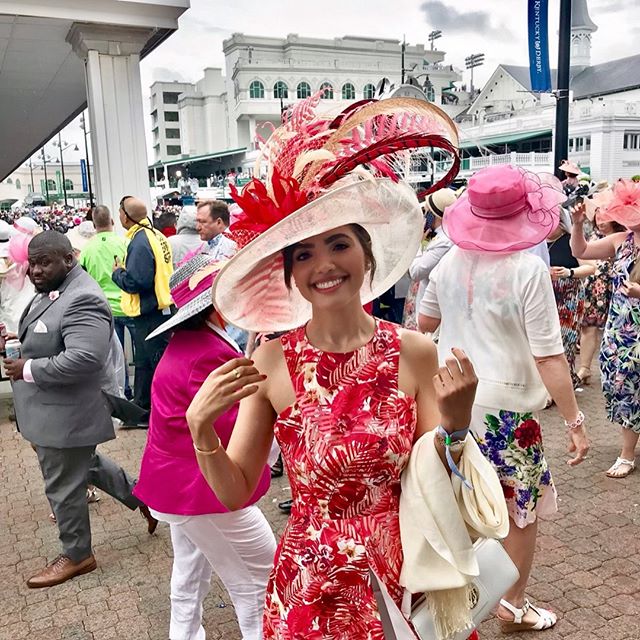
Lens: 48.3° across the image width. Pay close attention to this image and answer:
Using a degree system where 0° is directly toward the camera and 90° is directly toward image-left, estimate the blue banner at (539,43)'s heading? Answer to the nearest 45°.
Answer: approximately 0°

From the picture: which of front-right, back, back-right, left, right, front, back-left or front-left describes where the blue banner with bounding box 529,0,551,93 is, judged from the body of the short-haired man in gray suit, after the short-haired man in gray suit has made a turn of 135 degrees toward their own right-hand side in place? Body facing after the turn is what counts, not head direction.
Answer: front-right

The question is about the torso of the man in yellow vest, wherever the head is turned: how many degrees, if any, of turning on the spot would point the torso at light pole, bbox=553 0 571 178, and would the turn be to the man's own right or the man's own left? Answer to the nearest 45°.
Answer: approximately 135° to the man's own right

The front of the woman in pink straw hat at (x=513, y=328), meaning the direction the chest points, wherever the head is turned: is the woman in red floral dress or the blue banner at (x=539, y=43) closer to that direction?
the blue banner

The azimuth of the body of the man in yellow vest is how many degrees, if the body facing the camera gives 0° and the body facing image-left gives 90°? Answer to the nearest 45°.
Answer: approximately 135°

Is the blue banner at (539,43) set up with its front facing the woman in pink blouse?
yes

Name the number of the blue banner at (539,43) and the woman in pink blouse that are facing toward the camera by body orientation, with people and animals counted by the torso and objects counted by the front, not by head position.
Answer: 1

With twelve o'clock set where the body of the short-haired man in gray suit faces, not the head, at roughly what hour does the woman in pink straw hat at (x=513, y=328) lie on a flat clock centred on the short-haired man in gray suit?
The woman in pink straw hat is roughly at 9 o'clock from the short-haired man in gray suit.

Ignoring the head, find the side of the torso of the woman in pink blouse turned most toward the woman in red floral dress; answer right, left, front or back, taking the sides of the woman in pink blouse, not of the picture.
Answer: right

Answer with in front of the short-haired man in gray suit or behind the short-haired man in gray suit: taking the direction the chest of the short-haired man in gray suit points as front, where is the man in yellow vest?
behind

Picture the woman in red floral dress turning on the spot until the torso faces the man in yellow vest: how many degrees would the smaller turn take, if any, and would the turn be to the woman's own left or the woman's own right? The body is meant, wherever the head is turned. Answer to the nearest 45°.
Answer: approximately 180°
